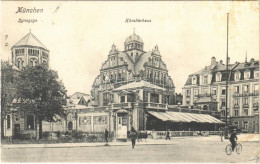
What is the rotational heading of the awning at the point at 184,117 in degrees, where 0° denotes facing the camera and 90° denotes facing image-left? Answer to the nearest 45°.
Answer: approximately 315°

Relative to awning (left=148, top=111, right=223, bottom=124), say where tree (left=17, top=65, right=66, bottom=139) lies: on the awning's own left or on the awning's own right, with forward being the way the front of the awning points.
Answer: on the awning's own right

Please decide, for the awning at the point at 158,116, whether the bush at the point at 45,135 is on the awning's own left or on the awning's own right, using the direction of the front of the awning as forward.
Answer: on the awning's own right
